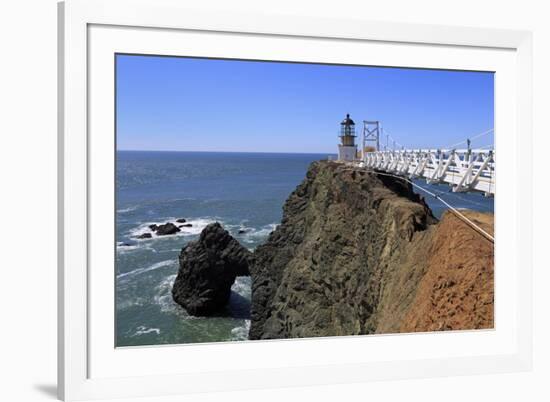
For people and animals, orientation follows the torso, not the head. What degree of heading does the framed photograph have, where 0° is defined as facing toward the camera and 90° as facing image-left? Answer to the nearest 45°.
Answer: approximately 315°
